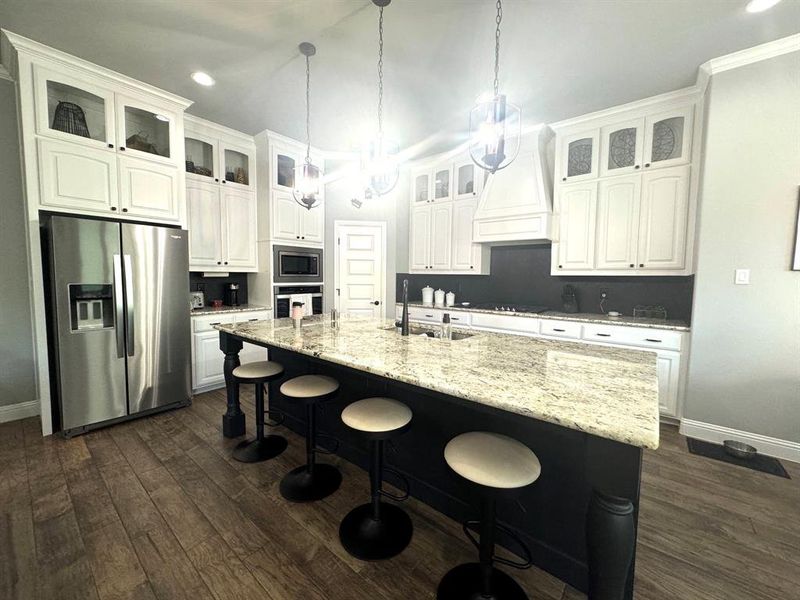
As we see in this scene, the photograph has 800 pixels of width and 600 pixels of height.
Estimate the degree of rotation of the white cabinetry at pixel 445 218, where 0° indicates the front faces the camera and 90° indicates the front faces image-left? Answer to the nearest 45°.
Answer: approximately 45°

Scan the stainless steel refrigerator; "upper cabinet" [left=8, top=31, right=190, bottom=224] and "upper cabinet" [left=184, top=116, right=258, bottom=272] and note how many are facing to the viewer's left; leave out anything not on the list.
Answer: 0

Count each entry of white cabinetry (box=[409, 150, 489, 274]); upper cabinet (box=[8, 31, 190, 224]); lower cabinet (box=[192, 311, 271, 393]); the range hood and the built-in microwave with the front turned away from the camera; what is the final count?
0

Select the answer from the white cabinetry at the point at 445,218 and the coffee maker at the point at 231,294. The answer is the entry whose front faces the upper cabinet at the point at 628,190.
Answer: the coffee maker

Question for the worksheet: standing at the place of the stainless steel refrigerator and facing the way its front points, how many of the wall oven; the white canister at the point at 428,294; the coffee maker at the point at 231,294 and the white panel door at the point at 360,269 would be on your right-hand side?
0

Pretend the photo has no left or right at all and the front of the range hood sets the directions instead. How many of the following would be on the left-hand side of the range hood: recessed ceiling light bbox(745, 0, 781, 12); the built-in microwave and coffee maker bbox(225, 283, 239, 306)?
1

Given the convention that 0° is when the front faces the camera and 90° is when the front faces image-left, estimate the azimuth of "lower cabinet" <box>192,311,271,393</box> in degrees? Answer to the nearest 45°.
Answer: approximately 315°

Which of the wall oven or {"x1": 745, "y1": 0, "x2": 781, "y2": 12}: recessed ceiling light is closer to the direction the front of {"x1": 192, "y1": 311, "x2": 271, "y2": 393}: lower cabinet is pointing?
the recessed ceiling light

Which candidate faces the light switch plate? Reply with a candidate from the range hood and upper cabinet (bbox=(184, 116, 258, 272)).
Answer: the upper cabinet

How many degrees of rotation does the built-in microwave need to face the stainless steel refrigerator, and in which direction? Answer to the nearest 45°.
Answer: approximately 90° to its right

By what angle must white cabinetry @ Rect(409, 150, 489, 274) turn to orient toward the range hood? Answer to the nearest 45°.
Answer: approximately 90° to its left

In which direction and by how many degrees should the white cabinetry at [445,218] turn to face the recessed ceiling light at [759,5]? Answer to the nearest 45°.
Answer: approximately 90° to its left

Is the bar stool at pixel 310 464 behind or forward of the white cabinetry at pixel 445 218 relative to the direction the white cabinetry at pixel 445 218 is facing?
forward

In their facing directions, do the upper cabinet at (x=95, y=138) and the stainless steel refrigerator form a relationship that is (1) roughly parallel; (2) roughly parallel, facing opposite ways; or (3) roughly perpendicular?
roughly parallel

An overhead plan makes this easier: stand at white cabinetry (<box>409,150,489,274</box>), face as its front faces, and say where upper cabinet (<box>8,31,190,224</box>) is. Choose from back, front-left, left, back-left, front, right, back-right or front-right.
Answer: front

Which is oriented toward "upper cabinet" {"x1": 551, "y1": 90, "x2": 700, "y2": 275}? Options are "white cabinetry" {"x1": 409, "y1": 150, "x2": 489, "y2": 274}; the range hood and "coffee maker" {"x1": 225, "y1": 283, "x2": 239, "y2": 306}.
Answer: the coffee maker

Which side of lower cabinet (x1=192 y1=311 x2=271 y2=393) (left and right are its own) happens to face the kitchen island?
front

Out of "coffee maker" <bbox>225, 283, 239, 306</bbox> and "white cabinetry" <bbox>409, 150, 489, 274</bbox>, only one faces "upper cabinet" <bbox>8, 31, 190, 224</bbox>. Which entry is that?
the white cabinetry

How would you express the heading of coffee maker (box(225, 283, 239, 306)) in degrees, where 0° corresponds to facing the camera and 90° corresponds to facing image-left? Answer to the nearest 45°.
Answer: approximately 315°
